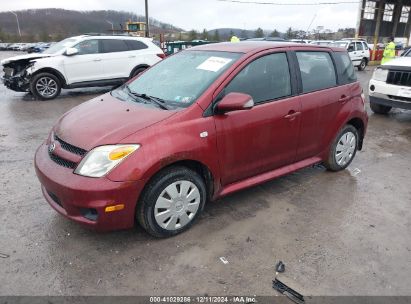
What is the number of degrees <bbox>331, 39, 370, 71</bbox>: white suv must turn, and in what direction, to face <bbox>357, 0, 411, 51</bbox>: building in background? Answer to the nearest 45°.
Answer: approximately 135° to its right

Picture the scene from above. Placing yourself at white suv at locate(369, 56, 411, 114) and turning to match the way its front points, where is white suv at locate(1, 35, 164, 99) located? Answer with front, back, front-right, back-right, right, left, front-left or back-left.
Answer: front-right

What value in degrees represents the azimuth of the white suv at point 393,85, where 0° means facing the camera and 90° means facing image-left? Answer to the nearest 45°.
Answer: approximately 45°

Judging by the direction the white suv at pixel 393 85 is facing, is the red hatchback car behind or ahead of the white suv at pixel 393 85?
ahead

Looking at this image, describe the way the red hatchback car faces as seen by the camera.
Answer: facing the viewer and to the left of the viewer

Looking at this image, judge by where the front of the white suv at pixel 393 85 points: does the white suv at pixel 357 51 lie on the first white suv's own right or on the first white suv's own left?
on the first white suv's own right

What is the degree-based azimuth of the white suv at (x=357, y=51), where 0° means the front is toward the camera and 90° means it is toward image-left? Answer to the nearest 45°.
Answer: approximately 45°

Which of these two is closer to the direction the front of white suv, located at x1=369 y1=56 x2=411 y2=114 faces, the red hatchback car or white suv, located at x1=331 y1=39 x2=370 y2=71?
the red hatchback car

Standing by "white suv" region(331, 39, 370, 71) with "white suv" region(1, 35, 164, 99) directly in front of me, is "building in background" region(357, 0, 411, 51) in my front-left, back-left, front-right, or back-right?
back-right

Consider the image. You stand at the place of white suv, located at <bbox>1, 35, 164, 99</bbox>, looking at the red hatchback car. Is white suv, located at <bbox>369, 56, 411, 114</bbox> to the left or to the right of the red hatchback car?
left

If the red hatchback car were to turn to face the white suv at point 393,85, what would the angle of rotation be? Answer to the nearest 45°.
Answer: approximately 180°

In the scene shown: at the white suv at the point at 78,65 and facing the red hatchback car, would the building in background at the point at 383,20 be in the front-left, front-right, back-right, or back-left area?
back-left

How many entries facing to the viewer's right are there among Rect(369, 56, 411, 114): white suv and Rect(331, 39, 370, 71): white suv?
0

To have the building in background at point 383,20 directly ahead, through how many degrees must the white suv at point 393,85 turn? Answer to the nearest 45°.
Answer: approximately 135° to its right

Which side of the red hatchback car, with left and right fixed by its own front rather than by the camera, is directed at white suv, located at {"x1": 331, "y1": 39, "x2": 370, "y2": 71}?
back
